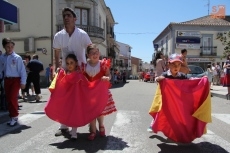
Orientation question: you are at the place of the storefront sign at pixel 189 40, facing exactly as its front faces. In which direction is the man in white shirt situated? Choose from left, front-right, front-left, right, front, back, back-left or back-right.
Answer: front

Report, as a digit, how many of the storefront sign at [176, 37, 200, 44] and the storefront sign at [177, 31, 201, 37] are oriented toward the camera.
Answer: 2

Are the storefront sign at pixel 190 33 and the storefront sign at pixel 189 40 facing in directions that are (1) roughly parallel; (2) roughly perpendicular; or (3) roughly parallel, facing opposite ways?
roughly parallel

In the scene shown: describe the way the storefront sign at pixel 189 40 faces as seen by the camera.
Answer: facing the viewer

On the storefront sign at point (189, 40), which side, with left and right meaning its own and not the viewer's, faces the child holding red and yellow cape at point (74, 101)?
front

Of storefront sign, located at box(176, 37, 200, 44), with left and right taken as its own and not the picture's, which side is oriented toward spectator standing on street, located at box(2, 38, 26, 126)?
front

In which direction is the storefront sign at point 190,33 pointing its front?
toward the camera

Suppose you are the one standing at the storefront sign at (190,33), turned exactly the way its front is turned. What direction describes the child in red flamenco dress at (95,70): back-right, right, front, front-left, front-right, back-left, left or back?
front

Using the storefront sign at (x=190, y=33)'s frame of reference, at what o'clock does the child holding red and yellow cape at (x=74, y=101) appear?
The child holding red and yellow cape is roughly at 12 o'clock from the storefront sign.

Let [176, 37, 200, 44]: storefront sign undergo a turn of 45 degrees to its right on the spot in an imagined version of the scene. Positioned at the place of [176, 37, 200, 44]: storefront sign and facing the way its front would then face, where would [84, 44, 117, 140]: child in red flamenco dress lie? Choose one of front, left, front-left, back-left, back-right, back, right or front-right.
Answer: front-left

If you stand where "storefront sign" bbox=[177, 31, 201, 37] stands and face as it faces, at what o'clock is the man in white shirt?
The man in white shirt is roughly at 12 o'clock from the storefront sign.
